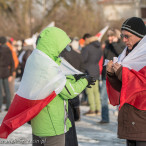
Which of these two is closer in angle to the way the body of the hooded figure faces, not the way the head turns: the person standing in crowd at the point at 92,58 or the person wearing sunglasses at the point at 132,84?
the person wearing sunglasses

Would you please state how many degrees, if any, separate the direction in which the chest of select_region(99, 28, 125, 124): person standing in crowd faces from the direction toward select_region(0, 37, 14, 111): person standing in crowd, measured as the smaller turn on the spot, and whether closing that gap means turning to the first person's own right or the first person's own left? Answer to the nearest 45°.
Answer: approximately 90° to the first person's own right

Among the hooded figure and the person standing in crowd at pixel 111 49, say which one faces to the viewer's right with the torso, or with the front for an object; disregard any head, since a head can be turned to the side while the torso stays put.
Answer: the hooded figure

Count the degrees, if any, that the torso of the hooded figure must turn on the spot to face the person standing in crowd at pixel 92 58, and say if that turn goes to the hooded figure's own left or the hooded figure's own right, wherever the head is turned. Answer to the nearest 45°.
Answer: approximately 90° to the hooded figure's own left

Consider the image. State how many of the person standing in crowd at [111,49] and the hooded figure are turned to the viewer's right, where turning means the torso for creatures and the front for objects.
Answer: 1

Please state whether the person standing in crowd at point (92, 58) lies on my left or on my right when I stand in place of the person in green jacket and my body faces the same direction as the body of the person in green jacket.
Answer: on my left

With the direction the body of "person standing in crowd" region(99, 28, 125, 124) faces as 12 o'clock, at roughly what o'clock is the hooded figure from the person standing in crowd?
The hooded figure is roughly at 11 o'clock from the person standing in crowd.

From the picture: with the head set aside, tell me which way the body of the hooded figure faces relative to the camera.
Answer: to the viewer's right

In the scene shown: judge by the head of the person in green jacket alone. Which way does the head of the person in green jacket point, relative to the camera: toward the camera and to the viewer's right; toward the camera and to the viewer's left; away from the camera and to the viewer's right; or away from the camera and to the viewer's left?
away from the camera and to the viewer's right

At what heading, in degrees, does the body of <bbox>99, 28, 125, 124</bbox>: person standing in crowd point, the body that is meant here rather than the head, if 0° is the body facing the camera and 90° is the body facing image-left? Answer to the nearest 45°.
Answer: approximately 45°

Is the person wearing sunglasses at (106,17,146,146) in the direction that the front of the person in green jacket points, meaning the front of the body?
yes

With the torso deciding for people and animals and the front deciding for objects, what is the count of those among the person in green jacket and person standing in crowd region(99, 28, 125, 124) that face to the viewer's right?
1
